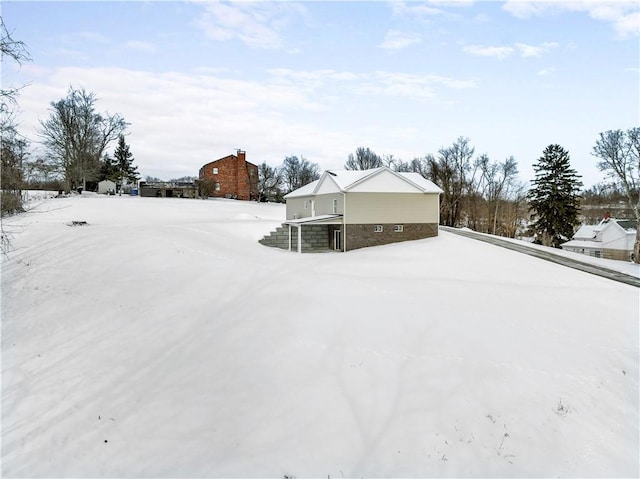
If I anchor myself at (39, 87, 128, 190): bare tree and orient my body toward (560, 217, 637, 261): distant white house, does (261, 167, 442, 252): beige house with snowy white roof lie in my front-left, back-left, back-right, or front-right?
front-right

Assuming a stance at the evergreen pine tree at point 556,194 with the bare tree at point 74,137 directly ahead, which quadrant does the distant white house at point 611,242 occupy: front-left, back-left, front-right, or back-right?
back-right

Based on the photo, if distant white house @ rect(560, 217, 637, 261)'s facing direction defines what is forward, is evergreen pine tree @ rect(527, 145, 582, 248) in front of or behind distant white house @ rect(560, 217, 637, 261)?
in front

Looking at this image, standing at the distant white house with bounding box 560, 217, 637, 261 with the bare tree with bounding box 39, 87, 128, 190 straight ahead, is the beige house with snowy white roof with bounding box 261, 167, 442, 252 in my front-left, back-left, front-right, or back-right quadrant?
front-left

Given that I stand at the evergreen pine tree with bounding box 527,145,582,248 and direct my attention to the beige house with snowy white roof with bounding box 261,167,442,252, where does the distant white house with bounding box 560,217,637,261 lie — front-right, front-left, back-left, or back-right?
back-left

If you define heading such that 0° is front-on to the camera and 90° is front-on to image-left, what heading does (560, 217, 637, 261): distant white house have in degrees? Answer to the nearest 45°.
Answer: approximately 45°

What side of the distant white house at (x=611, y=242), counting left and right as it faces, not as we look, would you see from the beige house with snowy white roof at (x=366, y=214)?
front

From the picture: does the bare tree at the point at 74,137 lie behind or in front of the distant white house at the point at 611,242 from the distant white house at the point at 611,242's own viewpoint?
in front

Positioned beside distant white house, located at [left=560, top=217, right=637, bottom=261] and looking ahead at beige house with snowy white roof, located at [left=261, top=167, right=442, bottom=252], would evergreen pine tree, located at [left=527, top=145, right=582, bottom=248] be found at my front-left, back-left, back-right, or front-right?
front-right
